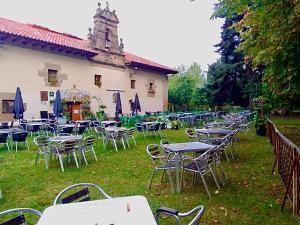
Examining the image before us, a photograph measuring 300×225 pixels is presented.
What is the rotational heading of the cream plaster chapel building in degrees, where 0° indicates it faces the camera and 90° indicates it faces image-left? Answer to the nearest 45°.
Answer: approximately 315°

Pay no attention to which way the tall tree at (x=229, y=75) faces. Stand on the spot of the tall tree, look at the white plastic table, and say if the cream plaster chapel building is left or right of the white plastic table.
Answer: right

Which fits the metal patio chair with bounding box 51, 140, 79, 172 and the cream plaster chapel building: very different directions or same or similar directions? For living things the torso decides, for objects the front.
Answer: very different directions

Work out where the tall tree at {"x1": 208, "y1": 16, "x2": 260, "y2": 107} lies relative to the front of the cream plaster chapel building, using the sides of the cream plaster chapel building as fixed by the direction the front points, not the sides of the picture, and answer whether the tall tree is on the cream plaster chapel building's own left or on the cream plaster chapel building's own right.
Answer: on the cream plaster chapel building's own left

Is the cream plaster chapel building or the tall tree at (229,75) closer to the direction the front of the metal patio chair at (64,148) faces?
the cream plaster chapel building

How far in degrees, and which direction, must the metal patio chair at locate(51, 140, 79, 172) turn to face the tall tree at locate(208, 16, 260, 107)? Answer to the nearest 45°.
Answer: approximately 90° to its right

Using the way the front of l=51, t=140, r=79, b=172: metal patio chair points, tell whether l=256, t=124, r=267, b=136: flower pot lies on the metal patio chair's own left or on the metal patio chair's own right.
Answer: on the metal patio chair's own right

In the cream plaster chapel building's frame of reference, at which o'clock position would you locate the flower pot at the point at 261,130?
The flower pot is roughly at 12 o'clock from the cream plaster chapel building.

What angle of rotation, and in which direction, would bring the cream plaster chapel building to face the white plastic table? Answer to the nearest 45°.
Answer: approximately 45° to its right

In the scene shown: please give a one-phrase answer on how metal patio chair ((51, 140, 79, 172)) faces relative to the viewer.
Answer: facing away from the viewer and to the left of the viewer
